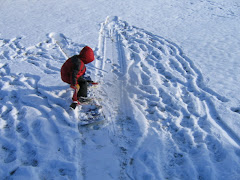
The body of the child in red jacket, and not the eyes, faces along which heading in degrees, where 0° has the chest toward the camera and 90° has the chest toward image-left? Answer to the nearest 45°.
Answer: approximately 270°
